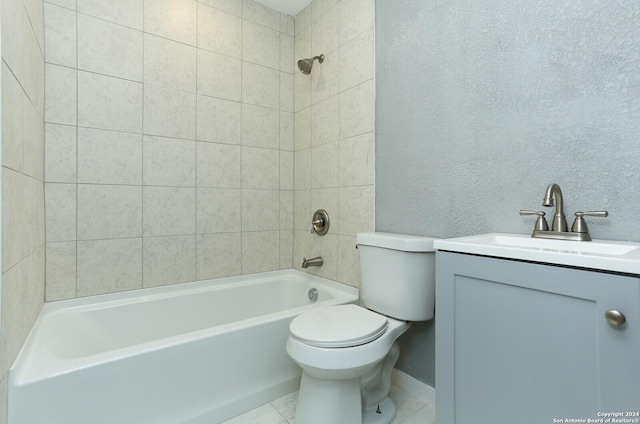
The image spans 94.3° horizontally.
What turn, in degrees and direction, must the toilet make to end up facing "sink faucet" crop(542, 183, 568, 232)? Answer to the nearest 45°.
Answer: approximately 135° to its left

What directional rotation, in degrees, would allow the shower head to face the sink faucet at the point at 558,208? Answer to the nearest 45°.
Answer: approximately 90° to its left

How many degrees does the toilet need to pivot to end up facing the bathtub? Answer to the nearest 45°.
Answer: approximately 45° to its right

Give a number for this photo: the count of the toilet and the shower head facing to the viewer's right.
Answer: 0

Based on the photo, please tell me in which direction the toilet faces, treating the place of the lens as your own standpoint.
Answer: facing the viewer and to the left of the viewer

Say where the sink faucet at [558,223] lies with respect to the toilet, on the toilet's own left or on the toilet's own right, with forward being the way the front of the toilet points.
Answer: on the toilet's own left

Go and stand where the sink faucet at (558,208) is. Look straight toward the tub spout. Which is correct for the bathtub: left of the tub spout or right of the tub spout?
left

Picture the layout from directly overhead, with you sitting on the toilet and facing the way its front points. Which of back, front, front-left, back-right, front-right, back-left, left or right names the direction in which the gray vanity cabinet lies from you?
left
